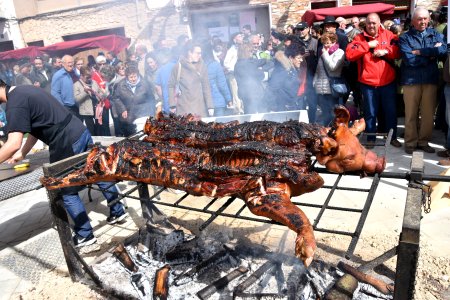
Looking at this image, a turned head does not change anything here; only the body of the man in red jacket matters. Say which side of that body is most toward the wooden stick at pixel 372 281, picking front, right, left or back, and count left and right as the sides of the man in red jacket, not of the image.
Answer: front

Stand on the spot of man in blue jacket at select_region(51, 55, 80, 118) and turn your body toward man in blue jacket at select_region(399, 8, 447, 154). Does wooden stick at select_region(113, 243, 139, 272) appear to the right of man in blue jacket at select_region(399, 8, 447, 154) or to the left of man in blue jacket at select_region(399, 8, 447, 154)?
right

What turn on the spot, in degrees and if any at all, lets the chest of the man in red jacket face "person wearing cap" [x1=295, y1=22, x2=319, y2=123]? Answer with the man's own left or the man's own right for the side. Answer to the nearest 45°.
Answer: approximately 135° to the man's own right

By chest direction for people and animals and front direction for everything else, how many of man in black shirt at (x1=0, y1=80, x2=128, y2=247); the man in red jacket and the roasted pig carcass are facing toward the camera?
1

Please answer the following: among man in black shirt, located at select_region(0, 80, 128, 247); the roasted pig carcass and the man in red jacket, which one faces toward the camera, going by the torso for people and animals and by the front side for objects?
the man in red jacket

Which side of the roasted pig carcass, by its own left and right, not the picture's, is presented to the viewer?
right

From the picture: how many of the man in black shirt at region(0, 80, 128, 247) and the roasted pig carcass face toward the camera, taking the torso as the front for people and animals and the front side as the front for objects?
0

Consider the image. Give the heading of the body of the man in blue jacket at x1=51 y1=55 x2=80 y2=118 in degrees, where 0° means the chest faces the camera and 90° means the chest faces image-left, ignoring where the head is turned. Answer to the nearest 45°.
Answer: approximately 315°
